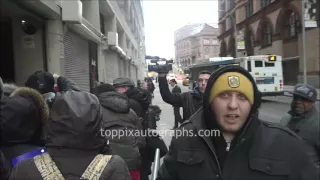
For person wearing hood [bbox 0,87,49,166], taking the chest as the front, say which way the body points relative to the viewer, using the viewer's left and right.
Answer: facing away from the viewer and to the right of the viewer

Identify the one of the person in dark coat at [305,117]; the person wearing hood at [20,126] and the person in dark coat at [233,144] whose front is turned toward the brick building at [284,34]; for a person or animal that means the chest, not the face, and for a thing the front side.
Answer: the person wearing hood

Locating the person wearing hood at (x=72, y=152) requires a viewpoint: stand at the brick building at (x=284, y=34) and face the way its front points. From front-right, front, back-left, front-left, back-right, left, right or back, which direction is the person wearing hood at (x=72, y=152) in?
front-left

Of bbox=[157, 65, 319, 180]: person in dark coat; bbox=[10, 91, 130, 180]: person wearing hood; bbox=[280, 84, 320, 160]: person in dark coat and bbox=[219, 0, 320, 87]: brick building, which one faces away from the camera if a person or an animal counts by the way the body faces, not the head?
the person wearing hood

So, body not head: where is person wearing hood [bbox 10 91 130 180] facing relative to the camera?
away from the camera

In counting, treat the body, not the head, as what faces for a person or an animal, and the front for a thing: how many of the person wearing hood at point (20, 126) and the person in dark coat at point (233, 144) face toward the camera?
1

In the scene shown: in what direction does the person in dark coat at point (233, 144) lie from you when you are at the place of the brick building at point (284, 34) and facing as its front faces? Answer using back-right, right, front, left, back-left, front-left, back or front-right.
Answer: front-left

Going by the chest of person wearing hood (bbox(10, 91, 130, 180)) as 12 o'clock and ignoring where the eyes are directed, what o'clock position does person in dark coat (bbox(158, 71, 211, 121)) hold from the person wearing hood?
The person in dark coat is roughly at 1 o'clock from the person wearing hood.

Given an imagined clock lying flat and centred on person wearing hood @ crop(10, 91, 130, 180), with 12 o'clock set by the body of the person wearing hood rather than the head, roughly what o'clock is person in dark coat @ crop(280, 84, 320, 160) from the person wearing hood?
The person in dark coat is roughly at 2 o'clock from the person wearing hood.

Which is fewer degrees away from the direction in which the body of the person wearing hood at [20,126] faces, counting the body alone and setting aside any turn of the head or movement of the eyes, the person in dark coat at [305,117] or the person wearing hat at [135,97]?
the person wearing hat

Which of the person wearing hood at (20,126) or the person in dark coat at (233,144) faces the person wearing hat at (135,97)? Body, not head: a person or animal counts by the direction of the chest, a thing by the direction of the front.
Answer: the person wearing hood at (20,126)

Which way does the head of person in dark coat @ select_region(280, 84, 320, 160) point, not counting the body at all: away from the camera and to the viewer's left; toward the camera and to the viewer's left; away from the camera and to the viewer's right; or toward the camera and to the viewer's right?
toward the camera and to the viewer's left

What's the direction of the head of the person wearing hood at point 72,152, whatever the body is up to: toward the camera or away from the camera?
away from the camera

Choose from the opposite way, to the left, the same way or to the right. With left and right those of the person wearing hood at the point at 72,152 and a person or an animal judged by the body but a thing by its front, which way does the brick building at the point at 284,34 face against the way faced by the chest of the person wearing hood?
to the left

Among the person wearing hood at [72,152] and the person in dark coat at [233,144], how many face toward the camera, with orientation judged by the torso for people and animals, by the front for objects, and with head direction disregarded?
1

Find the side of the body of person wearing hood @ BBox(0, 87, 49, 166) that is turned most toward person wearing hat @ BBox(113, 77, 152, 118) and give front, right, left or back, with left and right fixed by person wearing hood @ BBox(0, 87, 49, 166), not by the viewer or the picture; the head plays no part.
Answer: front
